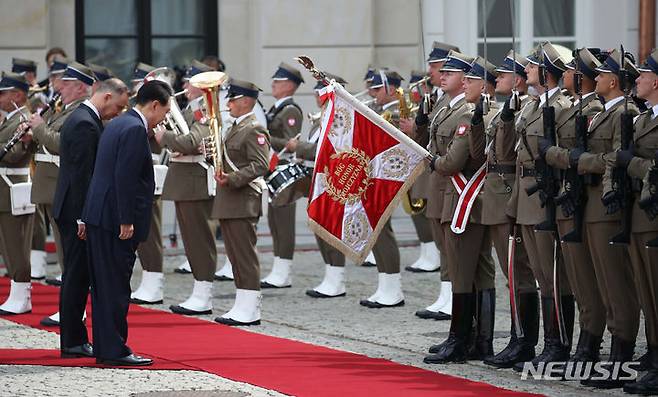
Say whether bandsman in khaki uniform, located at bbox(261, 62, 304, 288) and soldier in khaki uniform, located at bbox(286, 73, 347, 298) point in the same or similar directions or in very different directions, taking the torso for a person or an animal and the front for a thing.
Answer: same or similar directions

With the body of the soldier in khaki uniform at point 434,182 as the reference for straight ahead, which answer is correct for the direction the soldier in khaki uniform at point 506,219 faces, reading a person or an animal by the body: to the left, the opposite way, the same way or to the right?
the same way

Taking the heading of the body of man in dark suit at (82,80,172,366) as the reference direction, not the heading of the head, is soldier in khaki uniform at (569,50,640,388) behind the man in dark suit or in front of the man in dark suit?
in front

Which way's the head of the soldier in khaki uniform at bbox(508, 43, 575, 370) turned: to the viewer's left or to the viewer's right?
to the viewer's left

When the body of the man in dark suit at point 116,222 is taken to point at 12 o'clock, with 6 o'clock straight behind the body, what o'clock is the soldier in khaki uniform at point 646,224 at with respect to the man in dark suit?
The soldier in khaki uniform is roughly at 1 o'clock from the man in dark suit.

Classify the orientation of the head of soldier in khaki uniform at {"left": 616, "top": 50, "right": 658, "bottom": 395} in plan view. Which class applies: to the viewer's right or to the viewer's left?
to the viewer's left

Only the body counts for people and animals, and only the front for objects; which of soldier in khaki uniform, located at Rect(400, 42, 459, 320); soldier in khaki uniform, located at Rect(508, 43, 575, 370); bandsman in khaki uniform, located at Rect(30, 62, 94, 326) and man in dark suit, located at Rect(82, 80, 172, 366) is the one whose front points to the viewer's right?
the man in dark suit

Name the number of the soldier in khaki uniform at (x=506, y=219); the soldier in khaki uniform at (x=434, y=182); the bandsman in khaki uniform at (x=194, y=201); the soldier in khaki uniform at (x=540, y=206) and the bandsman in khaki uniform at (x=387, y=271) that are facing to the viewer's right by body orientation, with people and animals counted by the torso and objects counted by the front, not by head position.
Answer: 0
